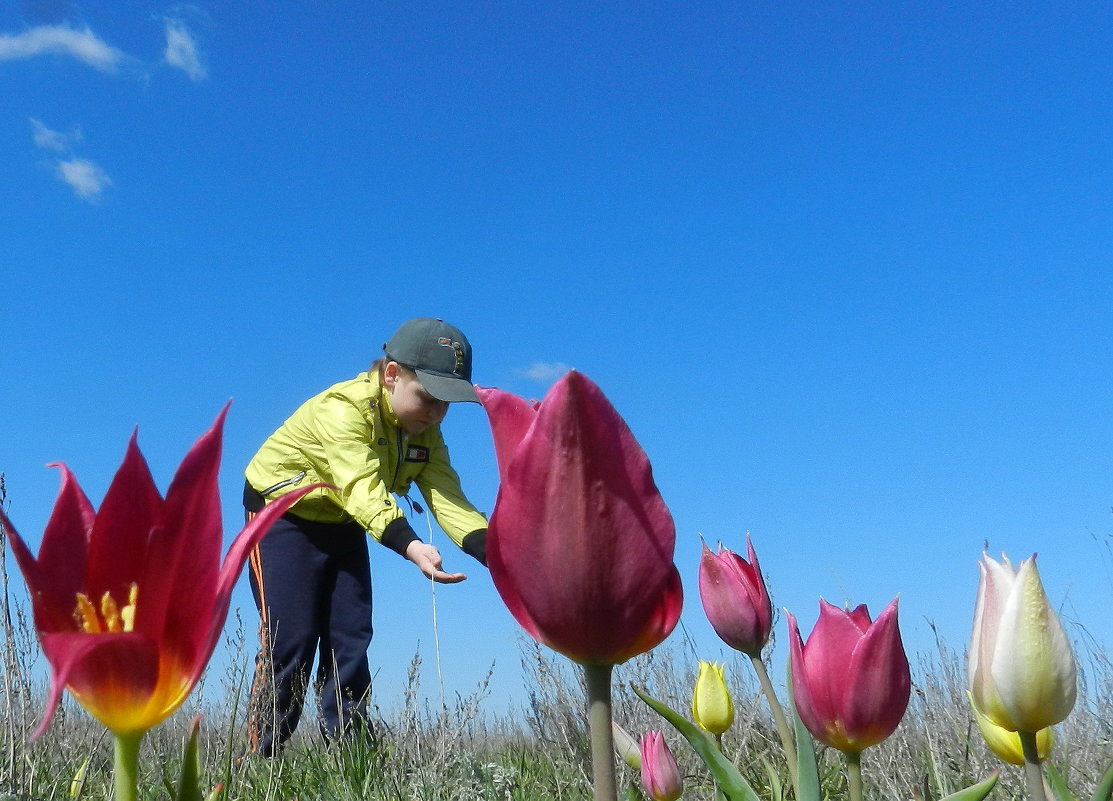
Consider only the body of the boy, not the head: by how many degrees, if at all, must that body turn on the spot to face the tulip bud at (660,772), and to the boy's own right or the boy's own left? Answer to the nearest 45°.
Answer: approximately 45° to the boy's own right

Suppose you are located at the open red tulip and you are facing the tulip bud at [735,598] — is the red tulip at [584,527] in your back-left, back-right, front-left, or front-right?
front-right

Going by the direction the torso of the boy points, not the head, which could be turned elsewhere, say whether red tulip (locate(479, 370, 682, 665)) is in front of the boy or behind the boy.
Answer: in front

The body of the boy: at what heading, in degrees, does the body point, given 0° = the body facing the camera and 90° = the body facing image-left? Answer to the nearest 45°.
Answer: approximately 315°

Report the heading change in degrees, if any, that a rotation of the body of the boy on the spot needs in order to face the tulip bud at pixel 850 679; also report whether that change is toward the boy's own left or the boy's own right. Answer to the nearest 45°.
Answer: approximately 45° to the boy's own right

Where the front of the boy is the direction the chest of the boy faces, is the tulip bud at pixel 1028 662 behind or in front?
in front

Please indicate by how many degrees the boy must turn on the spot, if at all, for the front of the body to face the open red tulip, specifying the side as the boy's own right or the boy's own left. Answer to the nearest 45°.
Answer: approximately 45° to the boy's own right

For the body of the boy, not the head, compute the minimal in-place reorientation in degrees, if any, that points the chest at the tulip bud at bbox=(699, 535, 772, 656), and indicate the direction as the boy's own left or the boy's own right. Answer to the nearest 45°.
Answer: approximately 45° to the boy's own right
